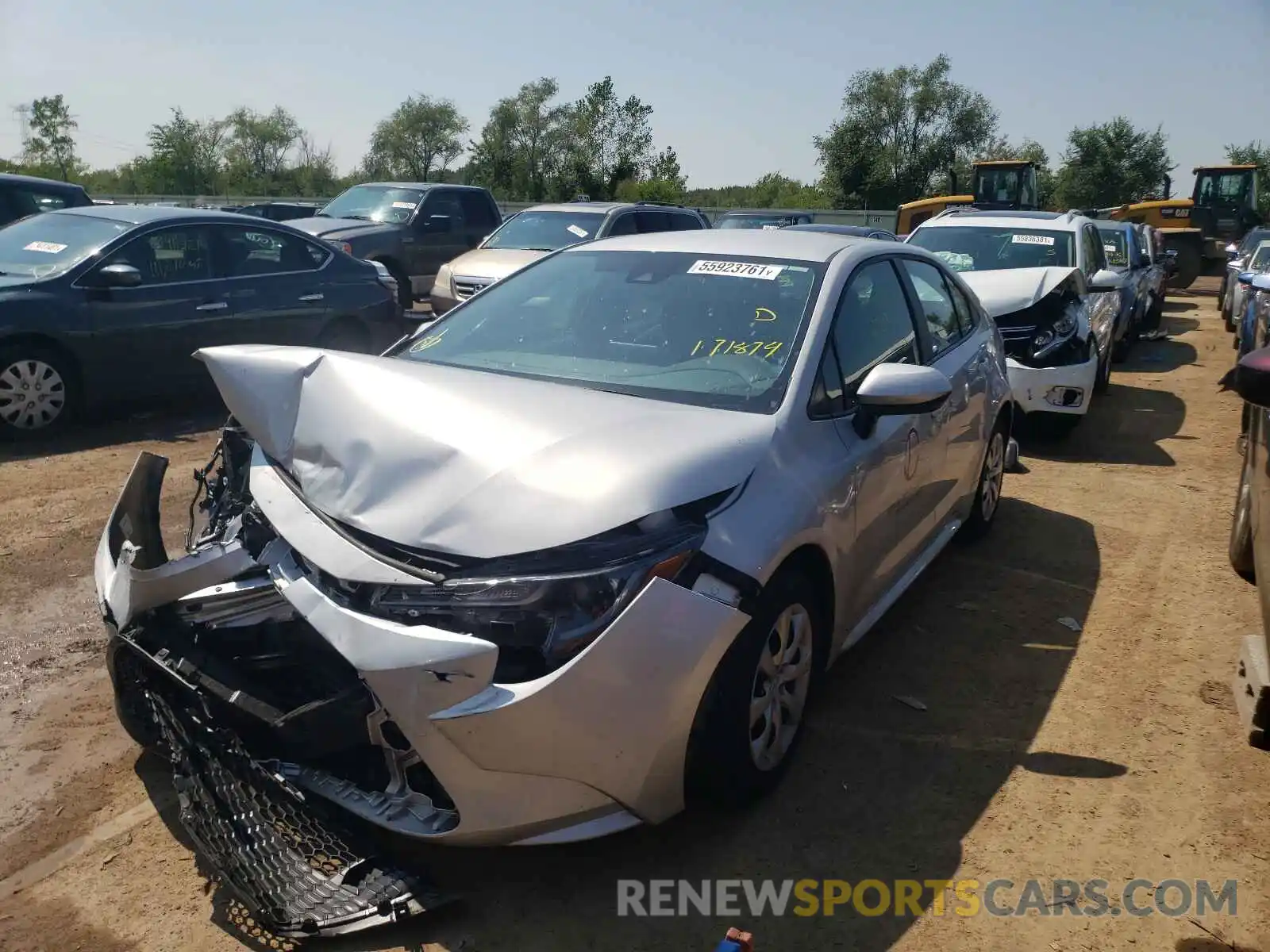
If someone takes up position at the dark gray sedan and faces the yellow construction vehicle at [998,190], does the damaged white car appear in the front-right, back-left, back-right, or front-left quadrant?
front-right

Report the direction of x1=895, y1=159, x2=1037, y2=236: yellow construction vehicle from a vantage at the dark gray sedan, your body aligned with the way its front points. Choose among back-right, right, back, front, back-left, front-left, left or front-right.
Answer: back

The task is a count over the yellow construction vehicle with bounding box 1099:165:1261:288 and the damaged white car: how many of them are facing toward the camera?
1

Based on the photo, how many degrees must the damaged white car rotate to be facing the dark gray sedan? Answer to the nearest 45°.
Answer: approximately 45° to its right

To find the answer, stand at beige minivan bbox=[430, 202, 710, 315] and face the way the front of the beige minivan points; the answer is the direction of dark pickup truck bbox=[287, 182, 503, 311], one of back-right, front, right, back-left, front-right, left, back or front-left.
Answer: right

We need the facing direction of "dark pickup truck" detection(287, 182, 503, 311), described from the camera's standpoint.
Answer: facing the viewer and to the left of the viewer

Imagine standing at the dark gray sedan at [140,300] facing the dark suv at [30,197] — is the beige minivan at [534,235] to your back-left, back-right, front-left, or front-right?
front-right

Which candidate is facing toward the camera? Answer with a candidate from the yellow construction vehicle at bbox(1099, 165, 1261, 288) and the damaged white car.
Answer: the damaged white car

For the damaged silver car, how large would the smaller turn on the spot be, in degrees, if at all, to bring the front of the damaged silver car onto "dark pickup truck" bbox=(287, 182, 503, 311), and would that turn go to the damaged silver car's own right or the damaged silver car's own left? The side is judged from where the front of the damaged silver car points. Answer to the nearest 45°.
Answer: approximately 135° to the damaged silver car's own right

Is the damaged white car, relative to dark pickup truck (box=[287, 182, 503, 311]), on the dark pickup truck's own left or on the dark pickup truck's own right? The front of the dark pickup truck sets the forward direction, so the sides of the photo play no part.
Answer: on the dark pickup truck's own left

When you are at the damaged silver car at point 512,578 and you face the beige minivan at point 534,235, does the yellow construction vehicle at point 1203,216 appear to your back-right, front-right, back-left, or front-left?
front-right

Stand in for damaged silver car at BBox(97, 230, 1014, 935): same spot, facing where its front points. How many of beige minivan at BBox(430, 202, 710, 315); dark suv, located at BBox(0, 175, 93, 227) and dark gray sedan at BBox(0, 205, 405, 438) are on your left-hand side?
0

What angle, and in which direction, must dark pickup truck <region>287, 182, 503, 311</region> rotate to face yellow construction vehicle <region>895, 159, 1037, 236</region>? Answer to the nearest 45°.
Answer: approximately 180°

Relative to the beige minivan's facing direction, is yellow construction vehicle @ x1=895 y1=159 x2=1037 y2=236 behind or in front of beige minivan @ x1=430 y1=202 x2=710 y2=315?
behind

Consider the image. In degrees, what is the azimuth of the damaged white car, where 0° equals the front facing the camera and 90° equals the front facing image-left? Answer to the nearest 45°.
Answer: approximately 0°

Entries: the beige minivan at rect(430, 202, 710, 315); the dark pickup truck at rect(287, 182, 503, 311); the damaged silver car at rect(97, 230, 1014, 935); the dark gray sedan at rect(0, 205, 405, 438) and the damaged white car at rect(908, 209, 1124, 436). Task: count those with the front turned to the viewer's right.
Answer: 0
